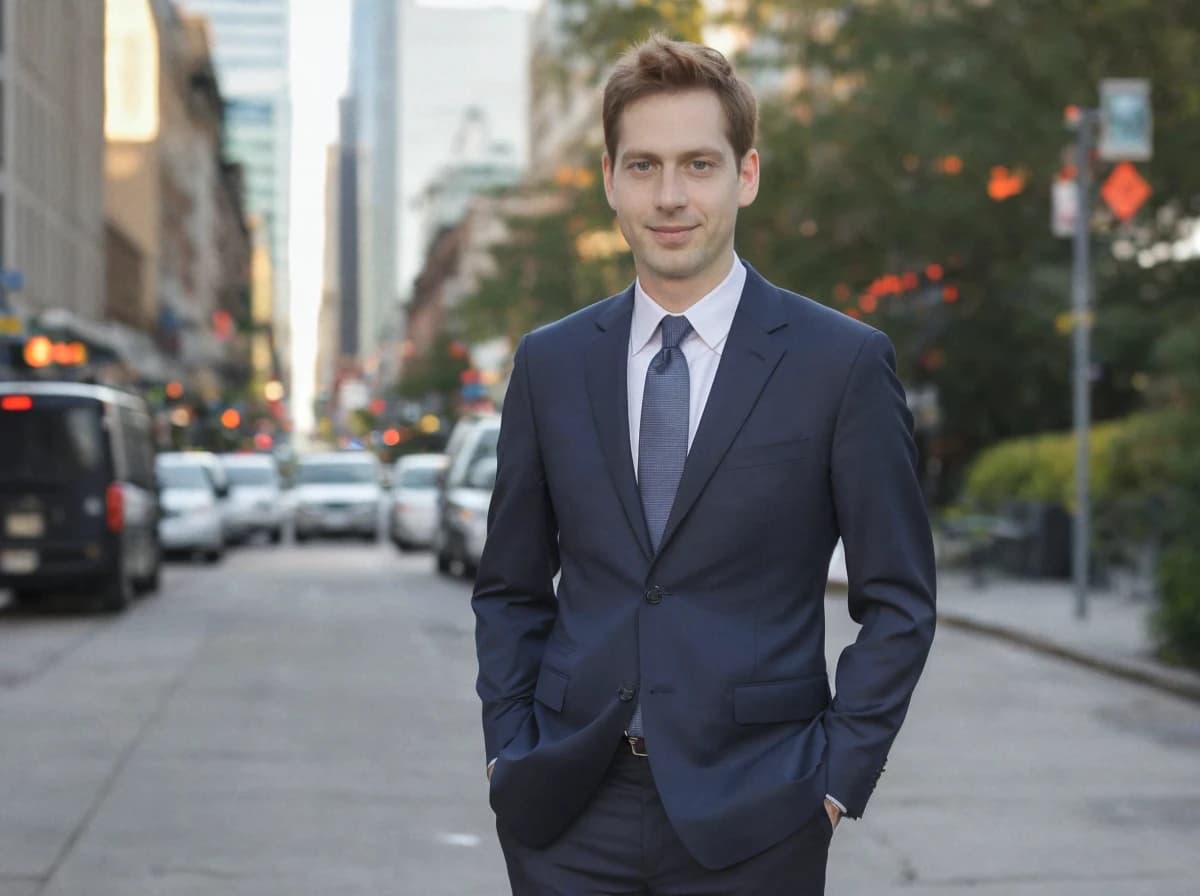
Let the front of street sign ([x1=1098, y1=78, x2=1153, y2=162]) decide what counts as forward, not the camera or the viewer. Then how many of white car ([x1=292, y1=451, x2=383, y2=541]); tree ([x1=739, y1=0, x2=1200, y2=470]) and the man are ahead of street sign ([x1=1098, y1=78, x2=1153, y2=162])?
1

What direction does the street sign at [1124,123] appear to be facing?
toward the camera

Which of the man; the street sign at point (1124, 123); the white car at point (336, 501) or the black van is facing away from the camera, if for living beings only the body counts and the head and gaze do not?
the black van

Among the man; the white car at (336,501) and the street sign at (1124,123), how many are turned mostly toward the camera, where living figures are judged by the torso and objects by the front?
3

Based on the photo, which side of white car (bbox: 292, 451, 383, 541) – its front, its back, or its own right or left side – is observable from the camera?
front

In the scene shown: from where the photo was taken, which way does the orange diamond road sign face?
toward the camera

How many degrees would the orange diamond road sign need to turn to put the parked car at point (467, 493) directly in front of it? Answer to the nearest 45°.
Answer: approximately 90° to its right

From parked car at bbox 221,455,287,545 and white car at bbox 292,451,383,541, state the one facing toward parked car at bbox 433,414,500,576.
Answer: the white car

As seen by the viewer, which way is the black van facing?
away from the camera

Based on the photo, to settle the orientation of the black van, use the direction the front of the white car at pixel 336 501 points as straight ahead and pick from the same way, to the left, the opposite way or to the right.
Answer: the opposite way

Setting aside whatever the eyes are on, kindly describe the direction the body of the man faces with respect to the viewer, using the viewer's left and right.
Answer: facing the viewer

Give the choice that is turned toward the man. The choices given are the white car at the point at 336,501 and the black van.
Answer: the white car
